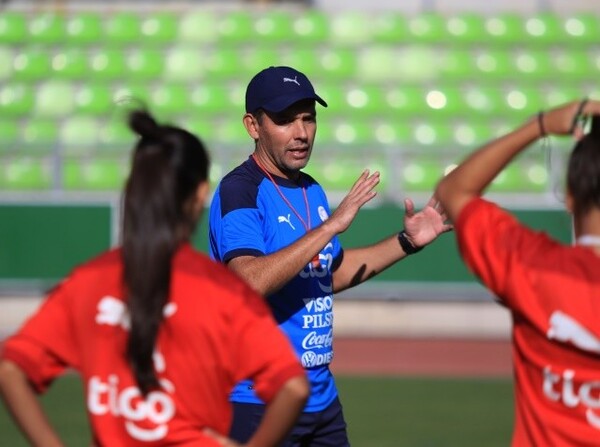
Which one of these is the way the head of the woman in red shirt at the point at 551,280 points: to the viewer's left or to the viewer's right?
to the viewer's left

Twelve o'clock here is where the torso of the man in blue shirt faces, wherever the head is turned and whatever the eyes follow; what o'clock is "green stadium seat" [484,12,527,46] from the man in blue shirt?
The green stadium seat is roughly at 8 o'clock from the man in blue shirt.

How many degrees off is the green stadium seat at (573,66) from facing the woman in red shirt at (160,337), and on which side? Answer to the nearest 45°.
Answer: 0° — it already faces them

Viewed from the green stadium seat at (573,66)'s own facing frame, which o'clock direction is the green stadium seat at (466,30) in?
the green stadium seat at (466,30) is roughly at 3 o'clock from the green stadium seat at (573,66).

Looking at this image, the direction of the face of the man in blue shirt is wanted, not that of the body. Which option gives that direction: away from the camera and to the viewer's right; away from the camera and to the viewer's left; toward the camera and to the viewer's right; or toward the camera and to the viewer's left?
toward the camera and to the viewer's right

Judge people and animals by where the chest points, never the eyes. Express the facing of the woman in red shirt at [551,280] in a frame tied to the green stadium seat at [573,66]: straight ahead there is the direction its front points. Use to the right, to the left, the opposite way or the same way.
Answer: the opposite way

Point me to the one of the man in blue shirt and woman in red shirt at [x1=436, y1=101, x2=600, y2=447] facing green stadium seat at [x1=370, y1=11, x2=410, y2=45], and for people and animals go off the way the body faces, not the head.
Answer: the woman in red shirt

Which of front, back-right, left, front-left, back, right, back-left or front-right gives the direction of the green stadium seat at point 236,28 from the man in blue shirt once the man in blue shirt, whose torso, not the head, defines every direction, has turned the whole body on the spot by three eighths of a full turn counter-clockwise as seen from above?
front

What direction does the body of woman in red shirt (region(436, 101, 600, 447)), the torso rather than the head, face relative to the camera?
away from the camera

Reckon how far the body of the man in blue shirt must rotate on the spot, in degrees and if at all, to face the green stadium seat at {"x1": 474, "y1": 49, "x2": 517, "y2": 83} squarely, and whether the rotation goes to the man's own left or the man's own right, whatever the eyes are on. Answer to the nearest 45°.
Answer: approximately 135° to the man's own left

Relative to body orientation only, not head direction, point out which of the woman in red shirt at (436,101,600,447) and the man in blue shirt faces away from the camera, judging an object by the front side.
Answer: the woman in red shirt

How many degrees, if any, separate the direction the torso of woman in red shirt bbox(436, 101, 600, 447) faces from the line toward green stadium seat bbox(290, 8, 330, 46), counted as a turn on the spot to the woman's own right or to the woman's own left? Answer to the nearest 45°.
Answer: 0° — they already face it

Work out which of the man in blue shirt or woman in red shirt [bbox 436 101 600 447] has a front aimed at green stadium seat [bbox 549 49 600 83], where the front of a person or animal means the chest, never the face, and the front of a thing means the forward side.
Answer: the woman in red shirt

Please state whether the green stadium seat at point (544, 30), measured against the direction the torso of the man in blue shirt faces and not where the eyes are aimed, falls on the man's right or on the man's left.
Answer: on the man's left

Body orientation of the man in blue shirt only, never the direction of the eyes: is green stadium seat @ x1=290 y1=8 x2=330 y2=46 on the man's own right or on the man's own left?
on the man's own left

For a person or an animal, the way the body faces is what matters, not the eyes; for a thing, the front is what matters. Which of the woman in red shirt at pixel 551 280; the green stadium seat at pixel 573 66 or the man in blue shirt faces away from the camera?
the woman in red shirt
